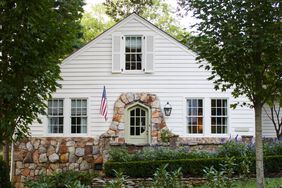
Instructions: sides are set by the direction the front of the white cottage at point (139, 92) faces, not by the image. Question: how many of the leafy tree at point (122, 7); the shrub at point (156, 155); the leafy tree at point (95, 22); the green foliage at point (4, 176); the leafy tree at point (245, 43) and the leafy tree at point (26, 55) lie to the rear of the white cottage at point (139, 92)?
2

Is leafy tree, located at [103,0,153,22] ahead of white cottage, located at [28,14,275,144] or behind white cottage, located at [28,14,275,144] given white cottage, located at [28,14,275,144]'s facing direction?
behind

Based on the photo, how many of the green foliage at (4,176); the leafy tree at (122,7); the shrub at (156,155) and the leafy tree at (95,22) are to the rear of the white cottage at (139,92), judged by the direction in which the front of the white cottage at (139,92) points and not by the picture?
2

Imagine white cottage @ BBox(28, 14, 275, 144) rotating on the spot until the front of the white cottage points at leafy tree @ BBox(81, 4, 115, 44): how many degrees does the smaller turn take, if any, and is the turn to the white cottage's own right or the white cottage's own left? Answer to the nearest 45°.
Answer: approximately 180°

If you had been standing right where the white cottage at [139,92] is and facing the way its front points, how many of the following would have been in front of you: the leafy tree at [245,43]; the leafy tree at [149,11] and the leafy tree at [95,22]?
1

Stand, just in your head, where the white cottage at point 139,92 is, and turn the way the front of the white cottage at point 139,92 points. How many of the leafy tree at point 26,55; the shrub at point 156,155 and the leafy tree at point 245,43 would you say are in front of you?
3

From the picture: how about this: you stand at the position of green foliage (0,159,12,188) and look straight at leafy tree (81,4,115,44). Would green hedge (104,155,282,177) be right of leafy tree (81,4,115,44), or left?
right

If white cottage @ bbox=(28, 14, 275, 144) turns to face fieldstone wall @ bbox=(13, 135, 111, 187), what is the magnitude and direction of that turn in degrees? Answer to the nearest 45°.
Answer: approximately 90° to its right

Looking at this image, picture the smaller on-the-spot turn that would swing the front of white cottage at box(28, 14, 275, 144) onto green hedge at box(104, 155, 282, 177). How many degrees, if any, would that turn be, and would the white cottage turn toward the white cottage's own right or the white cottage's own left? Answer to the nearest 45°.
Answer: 0° — it already faces it

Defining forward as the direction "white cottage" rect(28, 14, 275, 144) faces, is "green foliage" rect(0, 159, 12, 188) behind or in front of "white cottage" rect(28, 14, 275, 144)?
in front

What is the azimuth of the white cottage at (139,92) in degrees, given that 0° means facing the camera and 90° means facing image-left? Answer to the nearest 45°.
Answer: approximately 0°

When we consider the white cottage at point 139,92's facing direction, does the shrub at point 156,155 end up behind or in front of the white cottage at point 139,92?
in front

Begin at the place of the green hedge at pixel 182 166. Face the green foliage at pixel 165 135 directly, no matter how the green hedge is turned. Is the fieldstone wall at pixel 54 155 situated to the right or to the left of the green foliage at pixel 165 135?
left

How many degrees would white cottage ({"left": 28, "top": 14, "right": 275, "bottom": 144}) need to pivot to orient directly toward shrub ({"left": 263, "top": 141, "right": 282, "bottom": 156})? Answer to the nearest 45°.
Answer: approximately 45° to its left

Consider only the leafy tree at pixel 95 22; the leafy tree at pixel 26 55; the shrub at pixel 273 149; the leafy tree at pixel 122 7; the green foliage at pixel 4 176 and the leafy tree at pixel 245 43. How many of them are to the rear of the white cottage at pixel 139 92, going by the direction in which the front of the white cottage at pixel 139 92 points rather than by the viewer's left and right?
2

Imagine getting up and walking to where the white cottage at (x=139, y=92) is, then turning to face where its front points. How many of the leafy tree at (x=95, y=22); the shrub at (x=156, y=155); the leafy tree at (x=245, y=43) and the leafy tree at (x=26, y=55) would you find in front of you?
3
